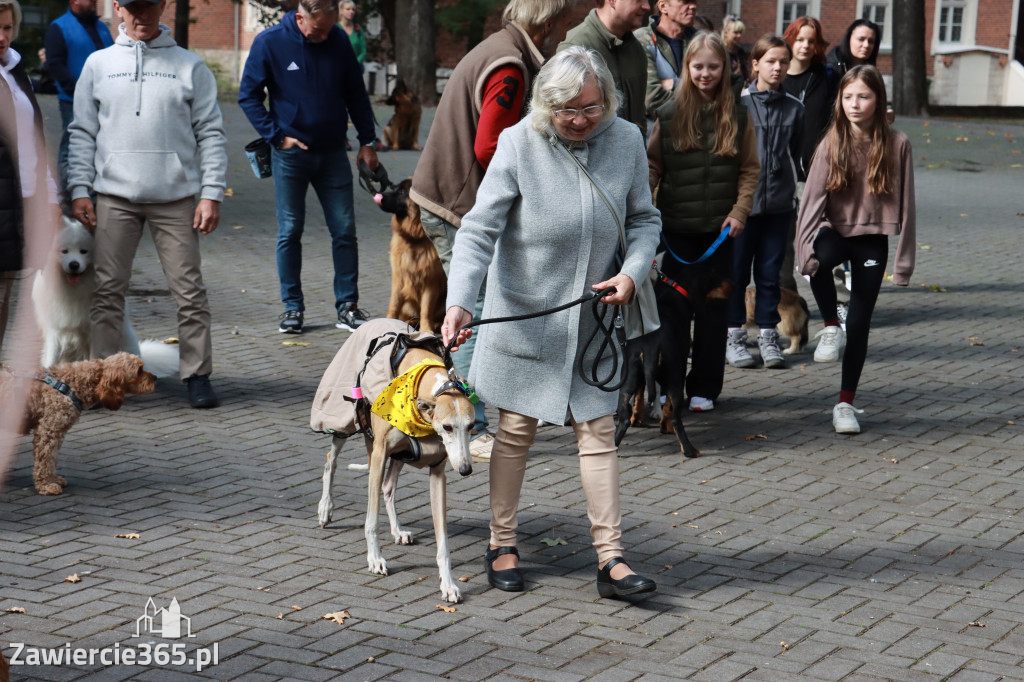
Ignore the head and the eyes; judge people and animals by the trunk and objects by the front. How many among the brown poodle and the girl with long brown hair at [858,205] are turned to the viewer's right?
1

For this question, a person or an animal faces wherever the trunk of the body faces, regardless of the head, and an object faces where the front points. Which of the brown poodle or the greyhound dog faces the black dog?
the brown poodle

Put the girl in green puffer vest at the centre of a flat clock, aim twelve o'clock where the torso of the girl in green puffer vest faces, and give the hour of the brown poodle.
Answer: The brown poodle is roughly at 2 o'clock from the girl in green puffer vest.

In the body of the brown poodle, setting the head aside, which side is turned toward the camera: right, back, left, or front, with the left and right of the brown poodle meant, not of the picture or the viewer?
right

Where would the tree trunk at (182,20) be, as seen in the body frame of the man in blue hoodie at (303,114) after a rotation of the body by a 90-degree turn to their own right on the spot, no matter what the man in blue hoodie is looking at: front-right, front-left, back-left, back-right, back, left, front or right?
right

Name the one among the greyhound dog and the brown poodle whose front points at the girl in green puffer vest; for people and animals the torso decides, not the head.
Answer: the brown poodle

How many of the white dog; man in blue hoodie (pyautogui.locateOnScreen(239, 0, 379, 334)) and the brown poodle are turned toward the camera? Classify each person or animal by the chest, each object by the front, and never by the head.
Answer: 2

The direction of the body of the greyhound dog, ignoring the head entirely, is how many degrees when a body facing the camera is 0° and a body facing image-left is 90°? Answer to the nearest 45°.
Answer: approximately 315°

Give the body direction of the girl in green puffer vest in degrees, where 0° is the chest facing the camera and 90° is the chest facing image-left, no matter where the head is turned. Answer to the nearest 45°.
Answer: approximately 0°

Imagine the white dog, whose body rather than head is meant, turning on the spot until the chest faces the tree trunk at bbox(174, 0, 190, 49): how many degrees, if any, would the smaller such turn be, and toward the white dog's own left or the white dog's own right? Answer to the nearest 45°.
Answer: approximately 180°

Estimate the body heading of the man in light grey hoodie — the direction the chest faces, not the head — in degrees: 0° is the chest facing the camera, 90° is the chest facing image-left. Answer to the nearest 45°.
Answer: approximately 0°

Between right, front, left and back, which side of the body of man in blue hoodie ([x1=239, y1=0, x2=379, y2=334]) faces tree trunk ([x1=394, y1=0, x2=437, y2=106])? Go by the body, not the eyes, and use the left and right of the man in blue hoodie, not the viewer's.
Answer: back
